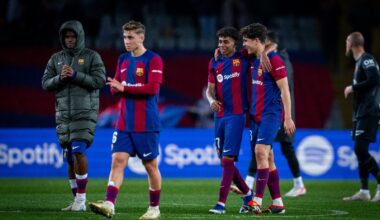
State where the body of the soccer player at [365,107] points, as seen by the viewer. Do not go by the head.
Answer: to the viewer's left

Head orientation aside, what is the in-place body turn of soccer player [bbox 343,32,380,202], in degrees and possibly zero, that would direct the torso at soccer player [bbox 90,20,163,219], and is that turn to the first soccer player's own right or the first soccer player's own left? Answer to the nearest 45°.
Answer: approximately 45° to the first soccer player's own left

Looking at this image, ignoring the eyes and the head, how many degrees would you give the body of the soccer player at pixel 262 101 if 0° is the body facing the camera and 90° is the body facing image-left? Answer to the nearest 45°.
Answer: approximately 45°

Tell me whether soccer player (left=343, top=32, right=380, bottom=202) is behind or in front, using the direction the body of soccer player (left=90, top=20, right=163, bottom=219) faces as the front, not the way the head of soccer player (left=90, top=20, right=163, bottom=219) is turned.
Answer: behind

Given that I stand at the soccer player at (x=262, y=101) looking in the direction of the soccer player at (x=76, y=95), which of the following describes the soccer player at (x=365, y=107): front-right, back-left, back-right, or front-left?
back-right

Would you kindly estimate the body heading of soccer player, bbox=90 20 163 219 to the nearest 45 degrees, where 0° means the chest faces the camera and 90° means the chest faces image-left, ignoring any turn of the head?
approximately 45°

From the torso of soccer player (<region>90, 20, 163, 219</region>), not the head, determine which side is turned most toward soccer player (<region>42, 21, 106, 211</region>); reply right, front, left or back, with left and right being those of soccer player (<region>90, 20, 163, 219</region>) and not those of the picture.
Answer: right

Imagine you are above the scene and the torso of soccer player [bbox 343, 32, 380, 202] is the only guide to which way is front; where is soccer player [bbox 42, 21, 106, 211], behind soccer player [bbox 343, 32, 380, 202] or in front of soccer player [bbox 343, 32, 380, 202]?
in front
